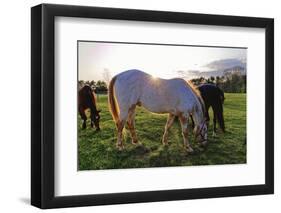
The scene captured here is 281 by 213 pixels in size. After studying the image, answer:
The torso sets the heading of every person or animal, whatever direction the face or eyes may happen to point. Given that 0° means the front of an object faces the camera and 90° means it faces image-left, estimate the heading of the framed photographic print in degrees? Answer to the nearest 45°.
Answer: approximately 315°
